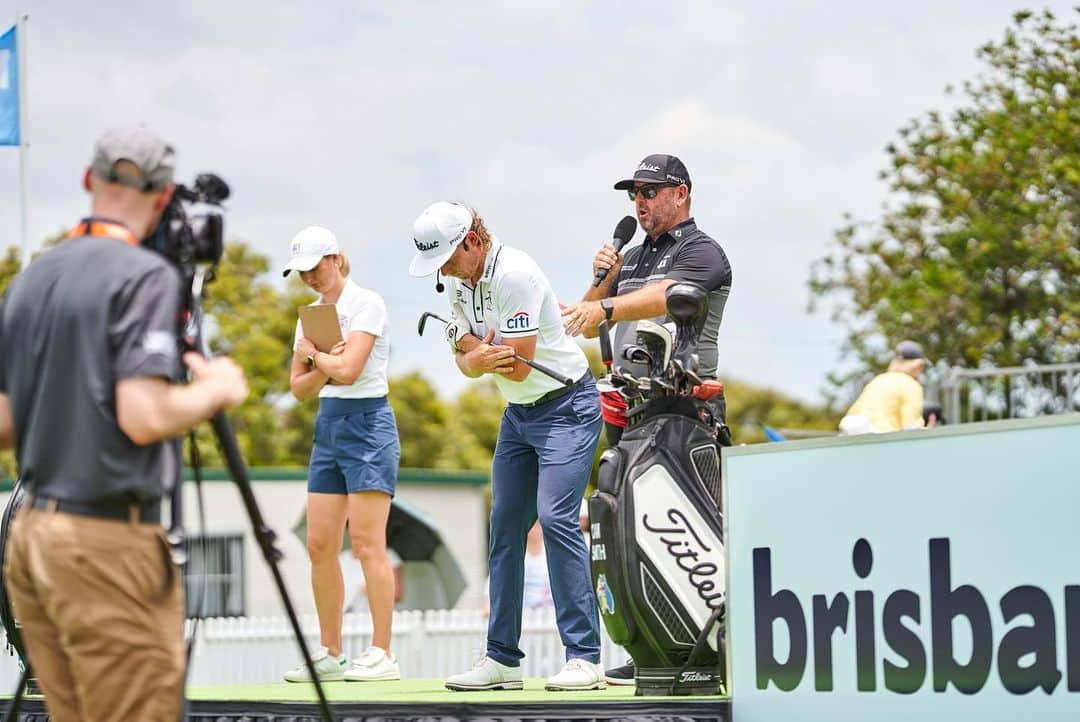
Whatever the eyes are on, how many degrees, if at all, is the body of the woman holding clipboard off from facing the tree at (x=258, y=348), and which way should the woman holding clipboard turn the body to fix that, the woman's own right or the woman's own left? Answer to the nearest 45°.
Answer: approximately 135° to the woman's own right

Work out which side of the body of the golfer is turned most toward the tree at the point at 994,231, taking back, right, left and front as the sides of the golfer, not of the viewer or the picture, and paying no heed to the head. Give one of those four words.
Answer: back

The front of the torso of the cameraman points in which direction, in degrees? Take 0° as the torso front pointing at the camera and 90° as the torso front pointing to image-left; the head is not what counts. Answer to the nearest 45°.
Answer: approximately 225°

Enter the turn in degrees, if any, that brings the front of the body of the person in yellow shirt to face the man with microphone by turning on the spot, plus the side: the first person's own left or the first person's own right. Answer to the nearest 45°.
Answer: approximately 135° to the first person's own right

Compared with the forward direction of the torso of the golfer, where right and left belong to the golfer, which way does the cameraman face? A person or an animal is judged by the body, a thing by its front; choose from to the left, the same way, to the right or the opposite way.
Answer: the opposite way

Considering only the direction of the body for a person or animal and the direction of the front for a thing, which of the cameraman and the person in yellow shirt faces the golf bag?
the cameraman

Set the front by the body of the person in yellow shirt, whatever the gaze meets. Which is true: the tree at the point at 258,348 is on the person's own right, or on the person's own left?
on the person's own left

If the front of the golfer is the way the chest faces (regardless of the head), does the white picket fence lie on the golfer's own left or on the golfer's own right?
on the golfer's own right

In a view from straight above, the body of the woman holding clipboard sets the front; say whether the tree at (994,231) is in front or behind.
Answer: behind

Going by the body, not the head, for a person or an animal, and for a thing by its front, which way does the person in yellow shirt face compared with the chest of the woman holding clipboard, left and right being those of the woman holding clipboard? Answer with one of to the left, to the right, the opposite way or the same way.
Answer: the opposite way

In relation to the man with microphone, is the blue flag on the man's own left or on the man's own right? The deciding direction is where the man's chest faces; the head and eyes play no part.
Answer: on the man's own right

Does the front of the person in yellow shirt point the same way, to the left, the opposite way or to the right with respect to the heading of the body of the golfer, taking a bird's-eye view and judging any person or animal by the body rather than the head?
the opposite way
